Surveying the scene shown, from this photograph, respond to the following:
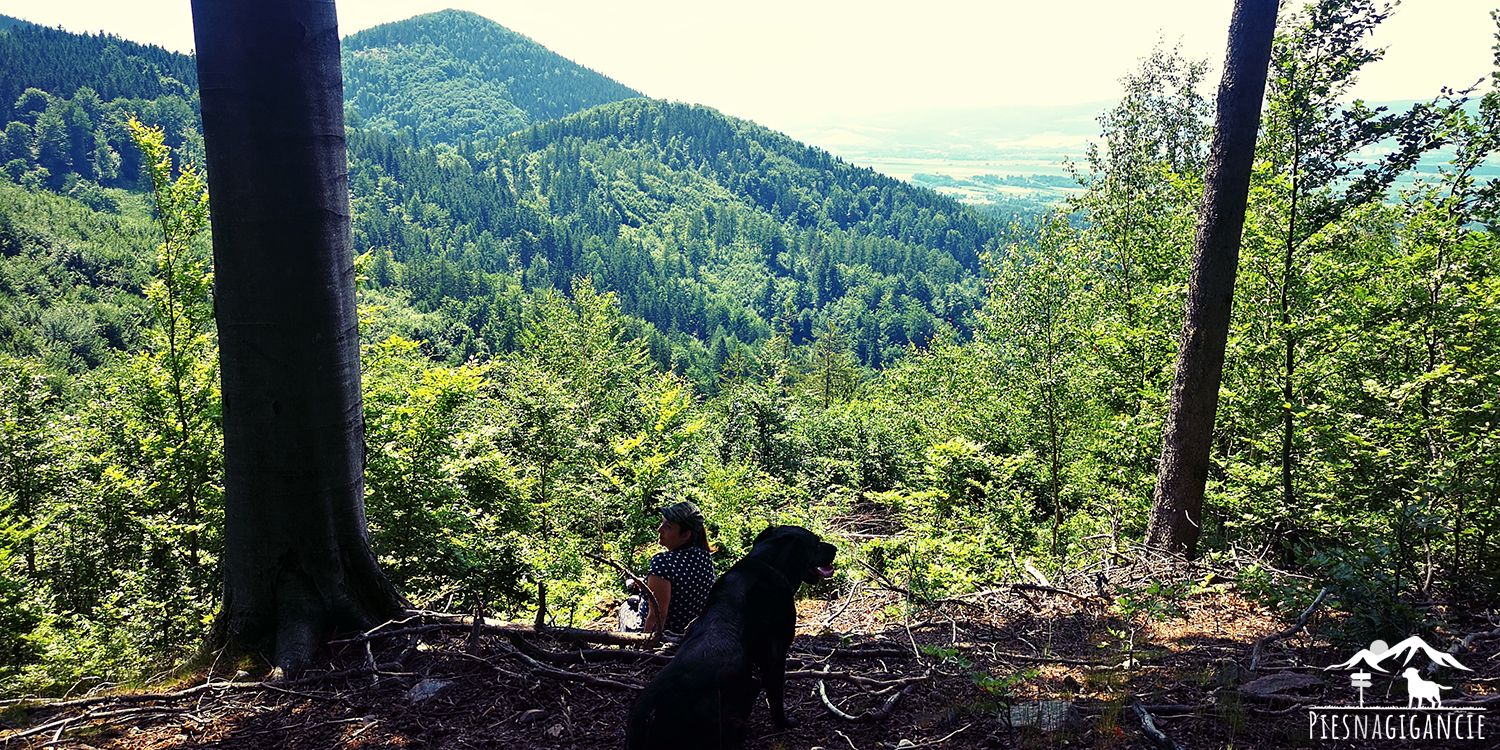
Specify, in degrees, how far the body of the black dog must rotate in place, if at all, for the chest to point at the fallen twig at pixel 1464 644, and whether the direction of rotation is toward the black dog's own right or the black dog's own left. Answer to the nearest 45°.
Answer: approximately 45° to the black dog's own right

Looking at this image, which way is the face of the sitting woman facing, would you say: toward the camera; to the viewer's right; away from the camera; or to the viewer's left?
to the viewer's left

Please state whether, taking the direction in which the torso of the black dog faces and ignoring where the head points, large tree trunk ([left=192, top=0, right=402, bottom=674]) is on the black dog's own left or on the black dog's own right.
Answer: on the black dog's own left

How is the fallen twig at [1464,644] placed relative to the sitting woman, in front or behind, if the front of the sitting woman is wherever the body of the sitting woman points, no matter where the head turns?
behind

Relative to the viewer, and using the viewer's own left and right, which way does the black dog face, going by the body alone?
facing away from the viewer and to the right of the viewer

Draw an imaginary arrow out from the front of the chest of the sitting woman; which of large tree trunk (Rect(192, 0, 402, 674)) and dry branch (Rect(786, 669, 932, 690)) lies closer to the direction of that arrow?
the large tree trunk

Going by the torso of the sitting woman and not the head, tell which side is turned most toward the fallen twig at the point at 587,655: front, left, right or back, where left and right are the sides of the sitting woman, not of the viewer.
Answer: left

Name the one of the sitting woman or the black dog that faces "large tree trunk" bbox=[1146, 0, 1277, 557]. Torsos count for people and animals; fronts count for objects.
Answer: the black dog

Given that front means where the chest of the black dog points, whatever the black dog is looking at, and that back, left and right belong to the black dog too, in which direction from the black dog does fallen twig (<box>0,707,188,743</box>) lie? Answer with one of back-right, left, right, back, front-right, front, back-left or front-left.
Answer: back-left
